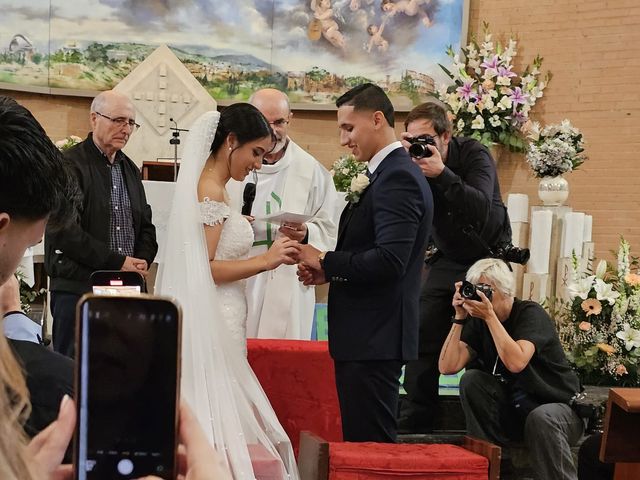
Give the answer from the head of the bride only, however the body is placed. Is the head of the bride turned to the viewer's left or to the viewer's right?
to the viewer's right

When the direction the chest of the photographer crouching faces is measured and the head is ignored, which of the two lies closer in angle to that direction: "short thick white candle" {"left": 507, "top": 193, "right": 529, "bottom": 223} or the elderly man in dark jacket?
the elderly man in dark jacket

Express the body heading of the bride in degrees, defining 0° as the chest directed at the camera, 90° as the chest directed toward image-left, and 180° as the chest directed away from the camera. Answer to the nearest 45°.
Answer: approximately 270°

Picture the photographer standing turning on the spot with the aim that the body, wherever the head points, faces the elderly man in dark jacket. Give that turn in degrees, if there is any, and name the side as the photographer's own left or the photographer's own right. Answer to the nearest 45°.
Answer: approximately 45° to the photographer's own right

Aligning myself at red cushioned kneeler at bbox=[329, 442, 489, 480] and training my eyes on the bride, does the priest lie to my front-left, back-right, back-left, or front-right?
front-right

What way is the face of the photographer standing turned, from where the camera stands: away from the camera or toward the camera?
toward the camera

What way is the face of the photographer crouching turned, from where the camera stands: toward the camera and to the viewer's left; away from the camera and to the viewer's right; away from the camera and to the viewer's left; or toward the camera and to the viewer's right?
toward the camera and to the viewer's left

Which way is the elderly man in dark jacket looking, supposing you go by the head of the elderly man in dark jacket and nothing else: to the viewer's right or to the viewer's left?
to the viewer's right

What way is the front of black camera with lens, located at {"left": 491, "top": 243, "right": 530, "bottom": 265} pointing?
to the viewer's right

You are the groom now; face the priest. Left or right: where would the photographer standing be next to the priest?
right

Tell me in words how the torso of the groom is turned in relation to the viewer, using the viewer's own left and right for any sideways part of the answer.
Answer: facing to the left of the viewer

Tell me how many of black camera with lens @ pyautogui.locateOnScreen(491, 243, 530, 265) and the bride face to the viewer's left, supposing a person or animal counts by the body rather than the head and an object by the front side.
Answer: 0

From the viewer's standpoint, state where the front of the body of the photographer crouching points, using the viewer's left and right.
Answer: facing the viewer and to the left of the viewer
